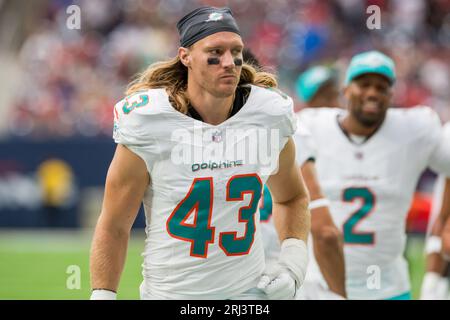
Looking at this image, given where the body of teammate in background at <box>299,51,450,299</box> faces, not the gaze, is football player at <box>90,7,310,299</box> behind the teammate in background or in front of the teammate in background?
in front

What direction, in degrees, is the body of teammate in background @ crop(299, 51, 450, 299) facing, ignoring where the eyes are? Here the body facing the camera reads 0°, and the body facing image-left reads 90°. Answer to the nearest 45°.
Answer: approximately 0°

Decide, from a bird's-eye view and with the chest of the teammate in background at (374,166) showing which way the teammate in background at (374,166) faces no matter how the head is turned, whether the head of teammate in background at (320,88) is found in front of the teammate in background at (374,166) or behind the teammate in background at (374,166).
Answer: behind
